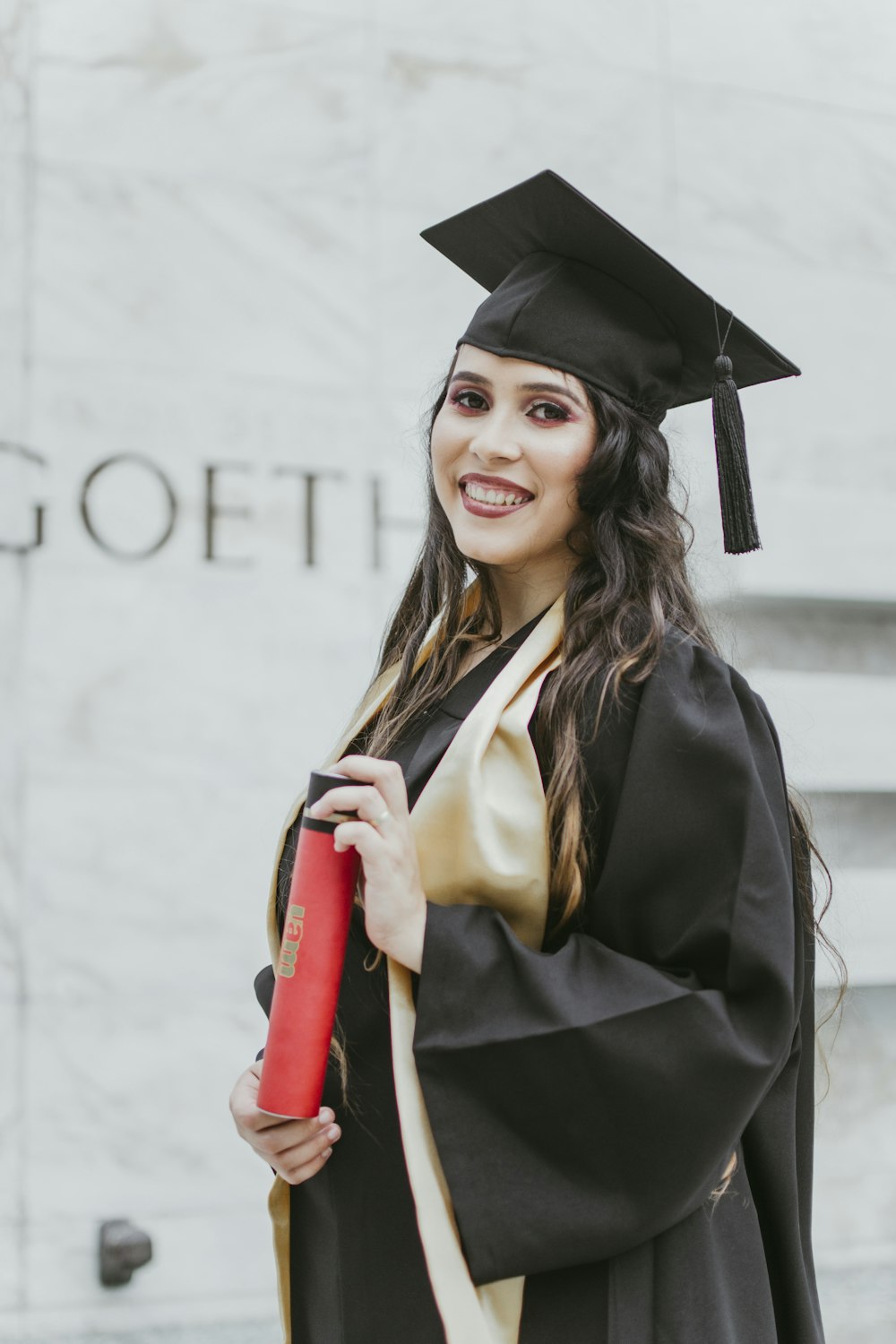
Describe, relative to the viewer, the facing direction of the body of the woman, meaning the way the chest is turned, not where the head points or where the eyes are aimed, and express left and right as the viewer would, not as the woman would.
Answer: facing the viewer and to the left of the viewer
